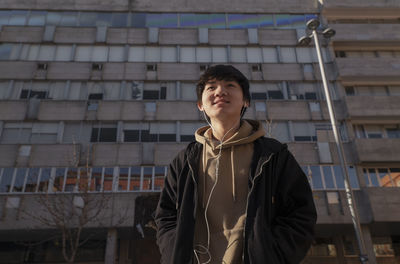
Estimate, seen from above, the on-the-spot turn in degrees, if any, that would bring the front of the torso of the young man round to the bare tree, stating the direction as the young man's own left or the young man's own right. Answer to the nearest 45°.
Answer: approximately 135° to the young man's own right

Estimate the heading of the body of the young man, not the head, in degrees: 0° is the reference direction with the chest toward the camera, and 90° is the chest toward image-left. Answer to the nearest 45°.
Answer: approximately 0°
